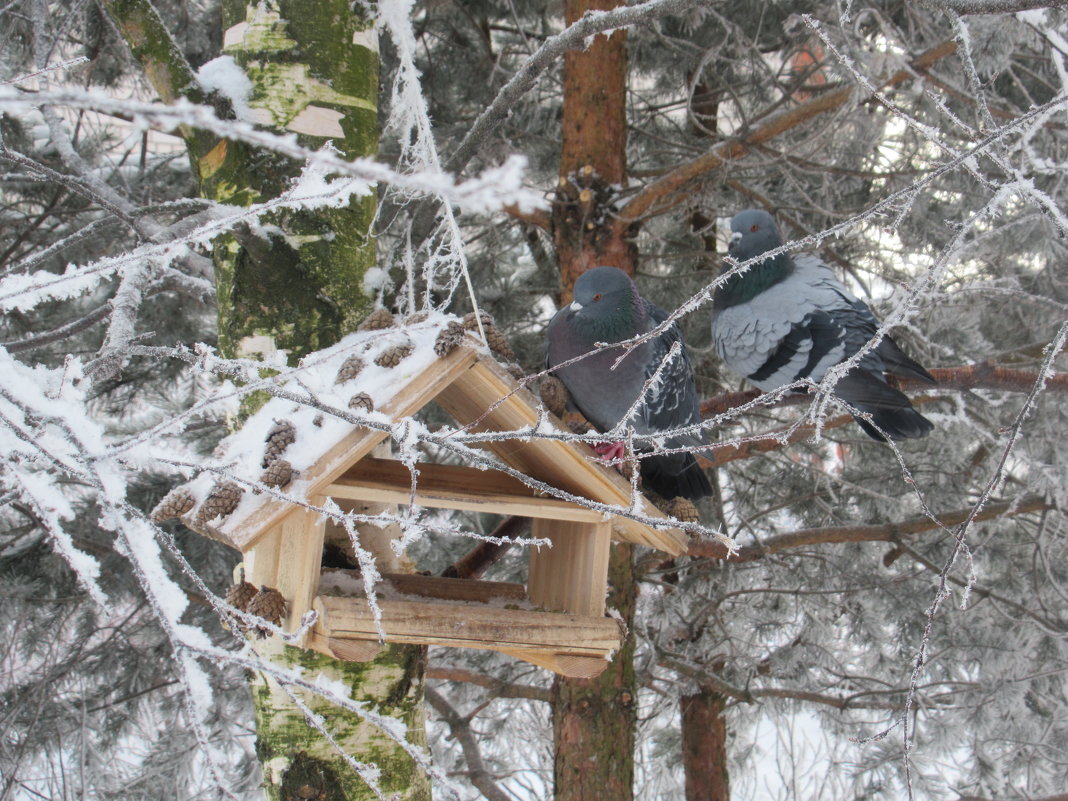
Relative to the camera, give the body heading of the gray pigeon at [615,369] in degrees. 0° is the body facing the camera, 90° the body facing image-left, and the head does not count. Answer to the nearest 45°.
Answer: approximately 45°

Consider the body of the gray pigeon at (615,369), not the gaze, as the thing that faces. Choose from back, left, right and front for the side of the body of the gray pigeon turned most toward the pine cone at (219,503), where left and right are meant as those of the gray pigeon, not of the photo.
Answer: front

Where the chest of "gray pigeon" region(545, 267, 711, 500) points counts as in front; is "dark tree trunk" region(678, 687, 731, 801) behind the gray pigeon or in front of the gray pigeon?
behind

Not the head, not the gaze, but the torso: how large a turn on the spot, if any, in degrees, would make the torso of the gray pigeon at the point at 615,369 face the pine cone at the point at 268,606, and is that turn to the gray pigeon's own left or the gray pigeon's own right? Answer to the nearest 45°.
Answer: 0° — it already faces it

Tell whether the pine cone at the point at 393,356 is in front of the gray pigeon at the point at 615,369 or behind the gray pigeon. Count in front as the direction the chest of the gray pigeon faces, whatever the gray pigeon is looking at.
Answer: in front

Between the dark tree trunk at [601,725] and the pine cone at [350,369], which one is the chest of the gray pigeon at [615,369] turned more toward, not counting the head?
the pine cone
